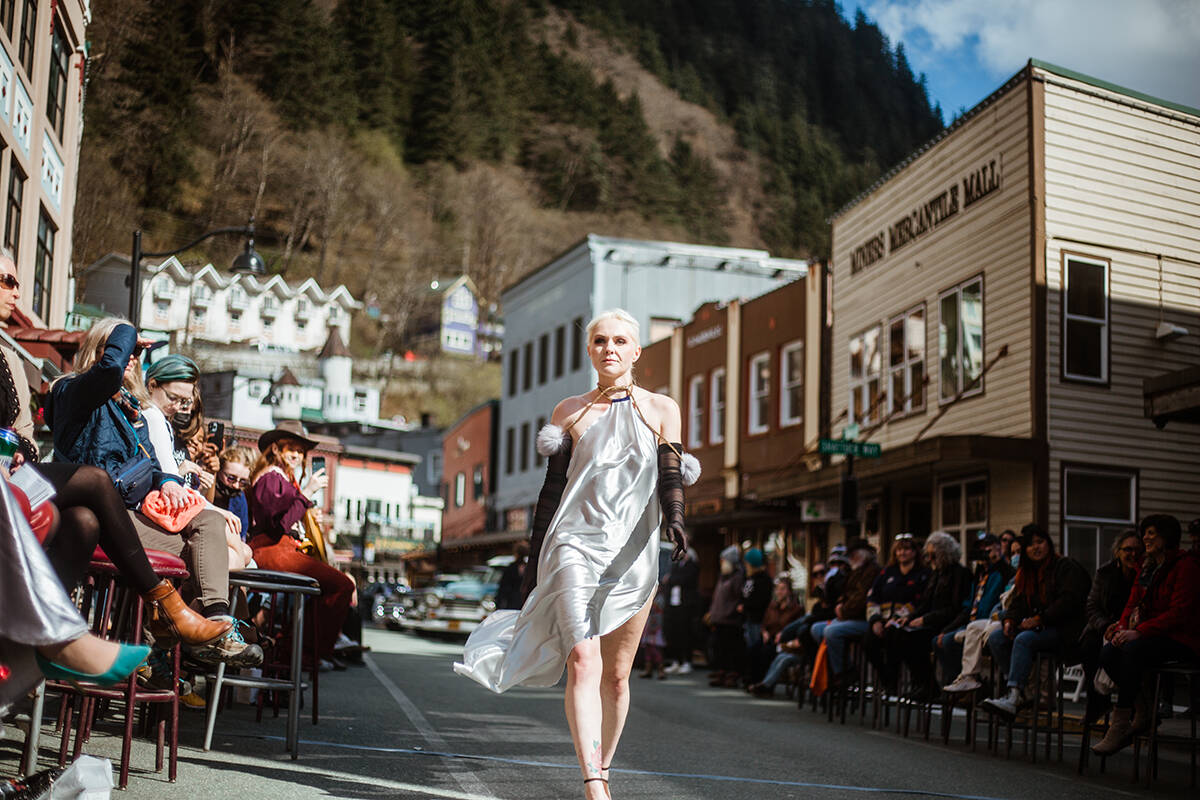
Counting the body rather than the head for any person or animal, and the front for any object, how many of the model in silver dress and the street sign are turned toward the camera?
2

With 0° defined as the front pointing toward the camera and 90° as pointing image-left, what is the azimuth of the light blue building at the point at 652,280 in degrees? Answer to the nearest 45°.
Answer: approximately 45°

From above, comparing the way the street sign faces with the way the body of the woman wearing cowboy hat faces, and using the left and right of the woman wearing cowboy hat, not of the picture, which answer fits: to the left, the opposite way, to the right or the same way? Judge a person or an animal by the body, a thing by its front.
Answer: to the right

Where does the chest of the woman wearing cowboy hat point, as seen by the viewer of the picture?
to the viewer's right

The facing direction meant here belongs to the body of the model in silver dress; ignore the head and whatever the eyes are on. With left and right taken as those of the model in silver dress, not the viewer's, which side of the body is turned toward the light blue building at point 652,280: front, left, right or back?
back

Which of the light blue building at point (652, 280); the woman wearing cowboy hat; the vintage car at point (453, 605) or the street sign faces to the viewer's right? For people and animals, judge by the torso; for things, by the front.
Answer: the woman wearing cowboy hat

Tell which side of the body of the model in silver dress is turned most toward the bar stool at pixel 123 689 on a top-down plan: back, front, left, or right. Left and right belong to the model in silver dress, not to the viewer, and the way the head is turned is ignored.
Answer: right

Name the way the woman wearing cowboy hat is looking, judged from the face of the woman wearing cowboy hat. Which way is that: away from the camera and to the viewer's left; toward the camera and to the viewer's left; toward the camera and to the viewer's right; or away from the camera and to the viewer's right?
toward the camera and to the viewer's right

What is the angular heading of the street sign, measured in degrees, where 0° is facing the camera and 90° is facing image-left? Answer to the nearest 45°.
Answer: approximately 0°

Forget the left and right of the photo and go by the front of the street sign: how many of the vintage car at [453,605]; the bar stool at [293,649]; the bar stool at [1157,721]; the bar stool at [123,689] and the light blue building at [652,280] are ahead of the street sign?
3

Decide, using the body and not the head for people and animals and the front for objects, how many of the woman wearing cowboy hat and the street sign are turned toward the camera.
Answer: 1

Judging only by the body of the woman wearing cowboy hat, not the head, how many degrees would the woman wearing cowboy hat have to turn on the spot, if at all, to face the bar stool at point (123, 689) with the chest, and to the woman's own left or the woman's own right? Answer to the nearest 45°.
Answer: approximately 90° to the woman's own right

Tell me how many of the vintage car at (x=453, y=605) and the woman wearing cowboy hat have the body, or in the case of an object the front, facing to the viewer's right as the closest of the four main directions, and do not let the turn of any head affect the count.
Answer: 1

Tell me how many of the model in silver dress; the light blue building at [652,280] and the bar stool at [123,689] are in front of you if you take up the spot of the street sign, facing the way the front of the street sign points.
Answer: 2
